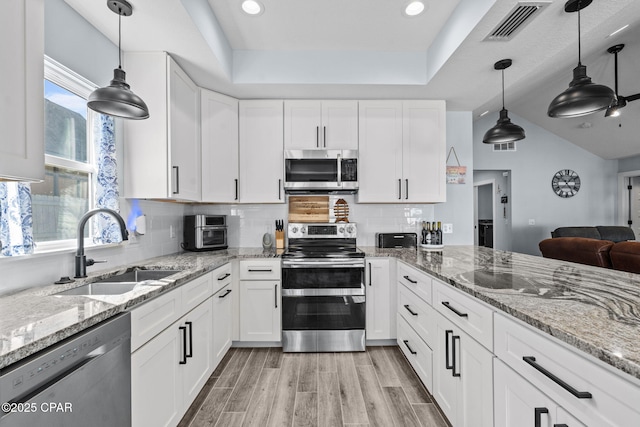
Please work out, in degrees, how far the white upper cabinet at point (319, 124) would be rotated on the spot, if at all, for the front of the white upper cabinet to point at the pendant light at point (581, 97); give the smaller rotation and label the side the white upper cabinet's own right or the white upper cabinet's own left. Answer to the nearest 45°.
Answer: approximately 45° to the white upper cabinet's own left

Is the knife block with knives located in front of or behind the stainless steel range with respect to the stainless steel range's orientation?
behind

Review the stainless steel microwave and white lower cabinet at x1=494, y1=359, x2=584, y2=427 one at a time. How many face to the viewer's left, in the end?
1

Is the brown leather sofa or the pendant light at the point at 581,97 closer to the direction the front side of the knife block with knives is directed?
the pendant light

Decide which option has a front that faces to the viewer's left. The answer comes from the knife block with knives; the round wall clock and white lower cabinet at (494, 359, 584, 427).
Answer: the white lower cabinet

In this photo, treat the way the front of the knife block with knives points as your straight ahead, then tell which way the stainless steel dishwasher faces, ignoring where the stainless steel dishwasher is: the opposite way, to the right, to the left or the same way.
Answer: to the left

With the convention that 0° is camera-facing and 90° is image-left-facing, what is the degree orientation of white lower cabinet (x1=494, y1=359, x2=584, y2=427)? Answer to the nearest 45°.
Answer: approximately 90°
